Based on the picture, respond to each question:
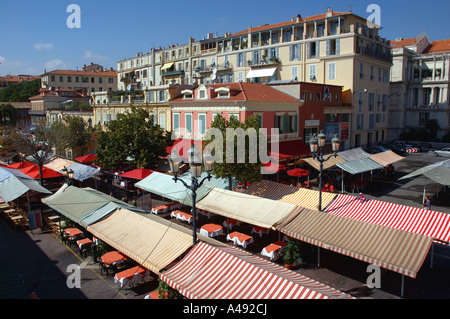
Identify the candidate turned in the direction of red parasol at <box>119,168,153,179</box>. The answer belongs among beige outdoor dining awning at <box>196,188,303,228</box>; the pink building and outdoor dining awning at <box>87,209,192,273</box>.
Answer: the pink building

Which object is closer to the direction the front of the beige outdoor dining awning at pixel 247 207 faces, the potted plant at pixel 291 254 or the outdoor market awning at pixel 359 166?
the potted plant

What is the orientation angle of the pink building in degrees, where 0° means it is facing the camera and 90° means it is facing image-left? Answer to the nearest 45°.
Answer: approximately 45°

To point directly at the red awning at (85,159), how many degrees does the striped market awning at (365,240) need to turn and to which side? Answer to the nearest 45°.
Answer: approximately 90° to its right

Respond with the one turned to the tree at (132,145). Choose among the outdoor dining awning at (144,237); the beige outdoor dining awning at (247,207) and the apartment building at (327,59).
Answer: the apartment building
